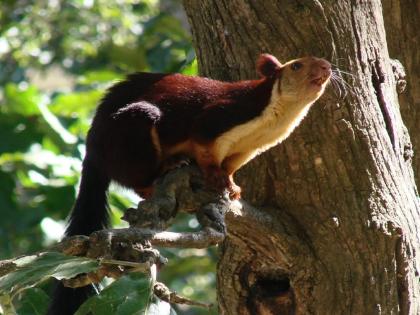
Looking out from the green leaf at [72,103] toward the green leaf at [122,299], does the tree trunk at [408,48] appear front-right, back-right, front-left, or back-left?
front-left

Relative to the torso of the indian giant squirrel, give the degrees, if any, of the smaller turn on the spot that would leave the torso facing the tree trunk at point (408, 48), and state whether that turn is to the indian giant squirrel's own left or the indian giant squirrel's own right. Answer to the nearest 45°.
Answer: approximately 45° to the indian giant squirrel's own left

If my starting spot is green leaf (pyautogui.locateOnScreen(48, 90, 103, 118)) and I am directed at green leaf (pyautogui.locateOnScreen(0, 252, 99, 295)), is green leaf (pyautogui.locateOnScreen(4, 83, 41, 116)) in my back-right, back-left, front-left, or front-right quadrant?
front-right

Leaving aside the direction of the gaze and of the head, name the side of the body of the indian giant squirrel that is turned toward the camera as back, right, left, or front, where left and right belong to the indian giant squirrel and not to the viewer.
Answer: right

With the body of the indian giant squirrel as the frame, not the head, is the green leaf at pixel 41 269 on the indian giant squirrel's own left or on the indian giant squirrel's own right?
on the indian giant squirrel's own right

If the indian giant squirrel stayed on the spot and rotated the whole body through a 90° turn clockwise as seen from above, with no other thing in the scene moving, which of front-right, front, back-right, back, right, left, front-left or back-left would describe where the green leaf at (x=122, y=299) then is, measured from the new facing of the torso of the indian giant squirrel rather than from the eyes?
front

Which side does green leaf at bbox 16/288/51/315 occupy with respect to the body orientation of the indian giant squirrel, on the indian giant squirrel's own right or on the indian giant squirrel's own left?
on the indian giant squirrel's own right
